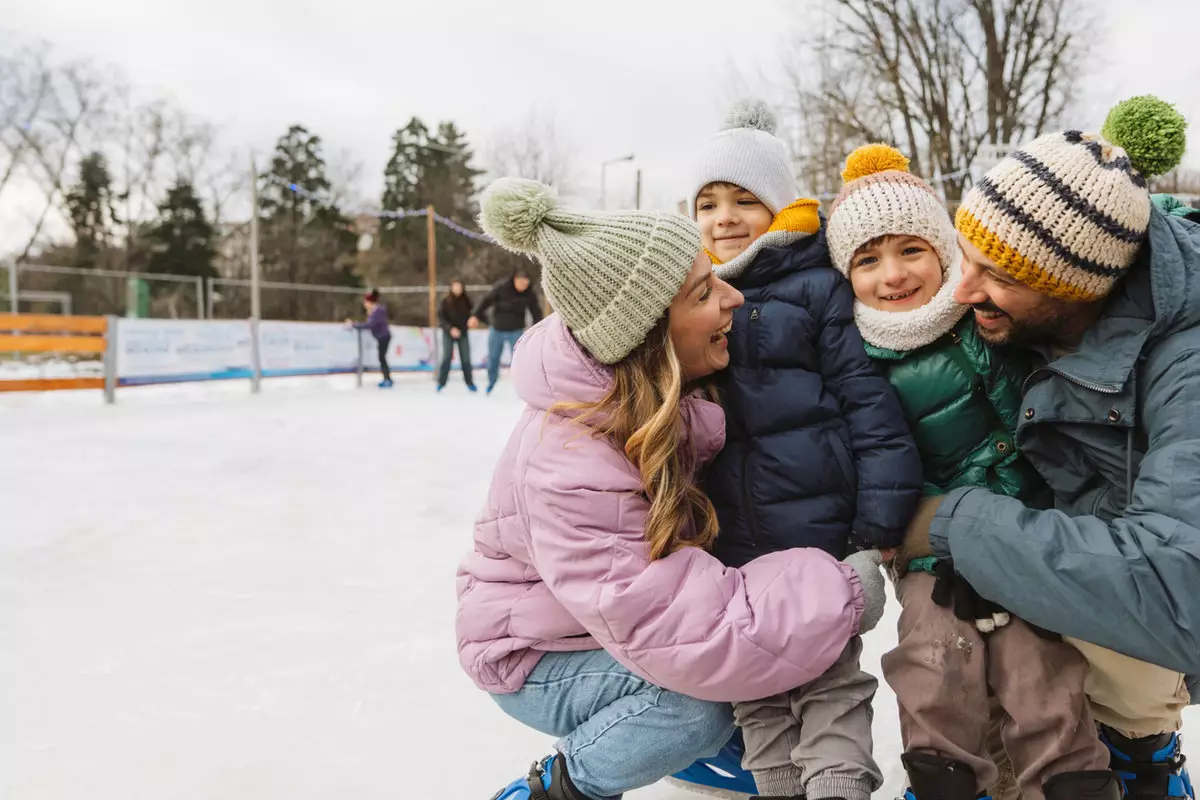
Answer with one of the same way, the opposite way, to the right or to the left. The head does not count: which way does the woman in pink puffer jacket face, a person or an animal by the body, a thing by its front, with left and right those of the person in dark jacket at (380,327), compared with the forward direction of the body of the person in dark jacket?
the opposite way

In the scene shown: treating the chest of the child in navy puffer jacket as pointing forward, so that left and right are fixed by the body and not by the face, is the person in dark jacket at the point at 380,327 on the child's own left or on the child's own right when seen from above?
on the child's own right

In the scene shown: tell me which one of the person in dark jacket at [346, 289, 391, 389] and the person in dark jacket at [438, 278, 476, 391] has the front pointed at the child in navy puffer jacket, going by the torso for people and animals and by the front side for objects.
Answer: the person in dark jacket at [438, 278, 476, 391]

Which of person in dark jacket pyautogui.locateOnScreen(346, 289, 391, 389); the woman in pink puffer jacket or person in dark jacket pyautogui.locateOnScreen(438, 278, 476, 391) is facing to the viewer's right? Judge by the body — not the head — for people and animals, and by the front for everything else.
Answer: the woman in pink puffer jacket

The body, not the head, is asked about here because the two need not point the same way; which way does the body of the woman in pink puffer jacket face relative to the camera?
to the viewer's right

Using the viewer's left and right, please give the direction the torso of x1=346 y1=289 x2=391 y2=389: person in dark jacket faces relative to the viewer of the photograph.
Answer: facing to the left of the viewer

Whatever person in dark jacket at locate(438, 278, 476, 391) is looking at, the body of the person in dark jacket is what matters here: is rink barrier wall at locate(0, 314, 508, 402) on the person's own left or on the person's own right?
on the person's own right

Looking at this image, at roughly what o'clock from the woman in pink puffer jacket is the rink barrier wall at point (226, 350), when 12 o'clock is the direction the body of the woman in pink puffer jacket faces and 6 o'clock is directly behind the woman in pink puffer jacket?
The rink barrier wall is roughly at 8 o'clock from the woman in pink puffer jacket.
